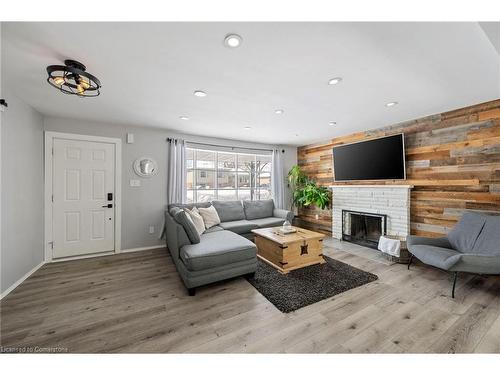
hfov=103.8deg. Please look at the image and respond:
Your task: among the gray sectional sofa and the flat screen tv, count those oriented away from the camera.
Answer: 0

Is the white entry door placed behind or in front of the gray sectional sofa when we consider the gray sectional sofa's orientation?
behind

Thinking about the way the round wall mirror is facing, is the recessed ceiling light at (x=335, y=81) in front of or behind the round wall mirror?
in front

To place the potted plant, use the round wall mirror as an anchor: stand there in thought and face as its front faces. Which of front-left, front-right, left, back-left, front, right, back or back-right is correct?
left

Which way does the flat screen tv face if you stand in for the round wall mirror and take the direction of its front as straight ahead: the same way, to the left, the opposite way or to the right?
to the right

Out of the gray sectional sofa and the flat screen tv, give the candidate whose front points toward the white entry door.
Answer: the flat screen tv

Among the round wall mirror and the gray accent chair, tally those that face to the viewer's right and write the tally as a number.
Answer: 0

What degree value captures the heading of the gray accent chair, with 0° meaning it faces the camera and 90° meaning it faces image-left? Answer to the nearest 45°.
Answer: approximately 45°

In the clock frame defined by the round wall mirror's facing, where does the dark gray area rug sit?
The dark gray area rug is roughly at 11 o'clock from the round wall mirror.

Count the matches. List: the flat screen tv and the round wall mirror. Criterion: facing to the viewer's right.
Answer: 0

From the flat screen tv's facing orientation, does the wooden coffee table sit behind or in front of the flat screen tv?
in front

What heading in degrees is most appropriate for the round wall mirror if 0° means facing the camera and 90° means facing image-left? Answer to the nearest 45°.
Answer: approximately 0°

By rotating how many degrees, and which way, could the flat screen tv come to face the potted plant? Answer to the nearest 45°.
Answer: approximately 90° to its right
